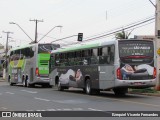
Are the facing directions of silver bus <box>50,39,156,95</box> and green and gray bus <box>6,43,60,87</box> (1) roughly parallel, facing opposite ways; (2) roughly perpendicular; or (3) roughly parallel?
roughly parallel
